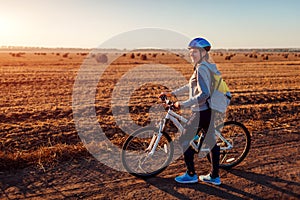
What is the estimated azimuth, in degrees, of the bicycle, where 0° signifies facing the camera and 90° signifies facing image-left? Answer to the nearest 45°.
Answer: approximately 90°

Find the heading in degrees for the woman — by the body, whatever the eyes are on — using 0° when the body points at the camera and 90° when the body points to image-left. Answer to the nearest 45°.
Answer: approximately 90°
